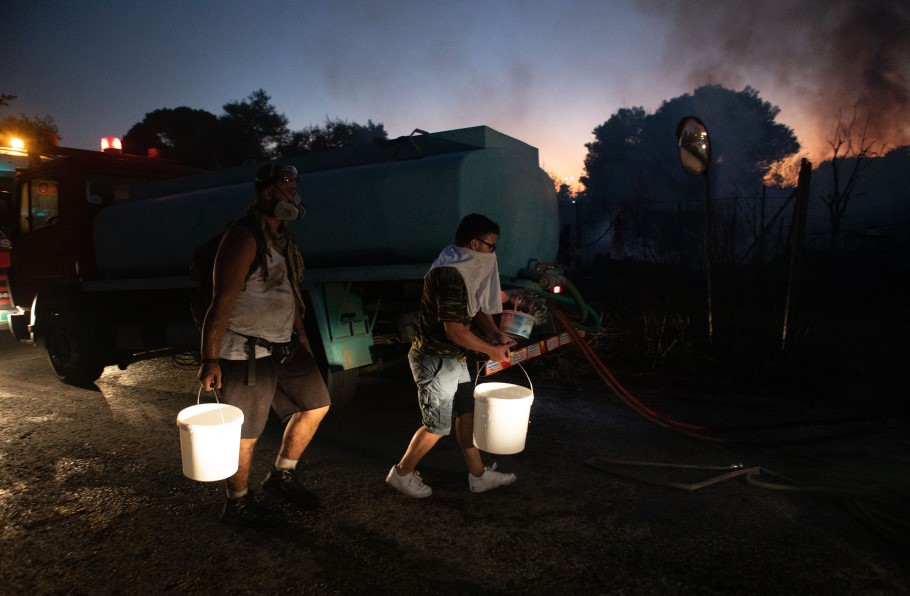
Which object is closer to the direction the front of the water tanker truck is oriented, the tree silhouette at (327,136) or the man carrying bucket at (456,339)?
the tree silhouette

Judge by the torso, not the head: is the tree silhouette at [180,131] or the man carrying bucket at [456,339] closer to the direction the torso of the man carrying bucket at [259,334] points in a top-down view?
the man carrying bucket

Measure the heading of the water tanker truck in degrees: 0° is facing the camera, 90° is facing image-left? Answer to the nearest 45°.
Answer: approximately 135°

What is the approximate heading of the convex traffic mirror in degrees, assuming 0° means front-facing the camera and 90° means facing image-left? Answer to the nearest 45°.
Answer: approximately 45°

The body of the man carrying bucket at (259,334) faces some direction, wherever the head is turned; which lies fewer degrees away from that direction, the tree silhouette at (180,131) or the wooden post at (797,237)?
the wooden post

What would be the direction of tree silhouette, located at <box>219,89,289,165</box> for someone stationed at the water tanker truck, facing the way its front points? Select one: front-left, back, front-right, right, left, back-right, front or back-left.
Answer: front-right

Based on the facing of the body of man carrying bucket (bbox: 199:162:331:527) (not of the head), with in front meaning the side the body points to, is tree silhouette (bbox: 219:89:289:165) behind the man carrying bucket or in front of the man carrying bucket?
behind

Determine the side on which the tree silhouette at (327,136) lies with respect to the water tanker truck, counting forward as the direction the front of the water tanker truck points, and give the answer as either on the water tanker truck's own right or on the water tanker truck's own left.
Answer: on the water tanker truck's own right
